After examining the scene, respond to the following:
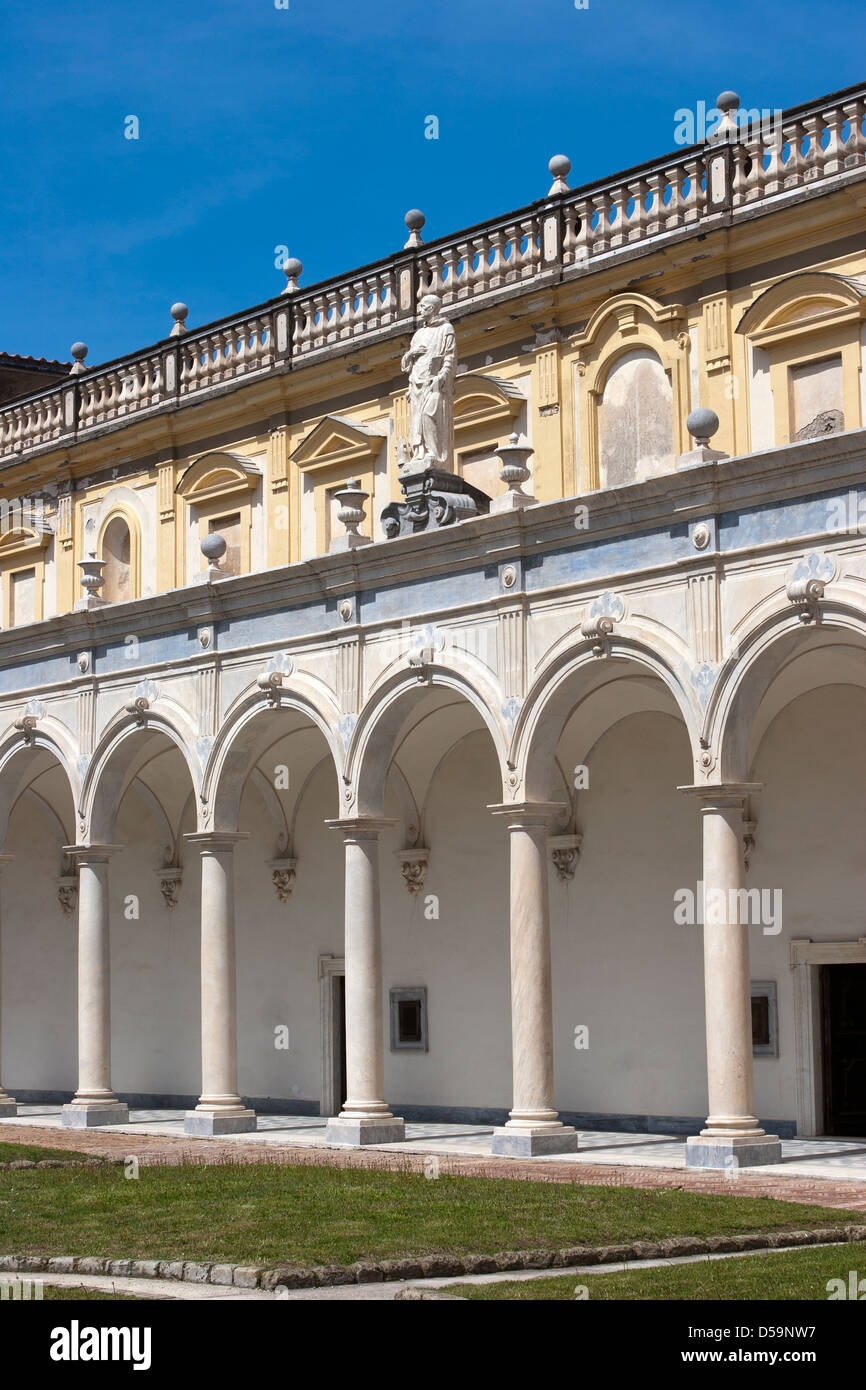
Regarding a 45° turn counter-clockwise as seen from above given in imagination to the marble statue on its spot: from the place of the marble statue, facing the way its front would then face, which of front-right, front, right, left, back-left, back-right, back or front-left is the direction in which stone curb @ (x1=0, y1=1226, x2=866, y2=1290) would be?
front

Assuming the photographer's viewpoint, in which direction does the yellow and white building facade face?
facing the viewer and to the left of the viewer

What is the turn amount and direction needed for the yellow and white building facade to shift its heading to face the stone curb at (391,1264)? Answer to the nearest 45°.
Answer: approximately 45° to its left

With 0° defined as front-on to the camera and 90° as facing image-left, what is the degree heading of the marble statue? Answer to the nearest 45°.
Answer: approximately 45°
